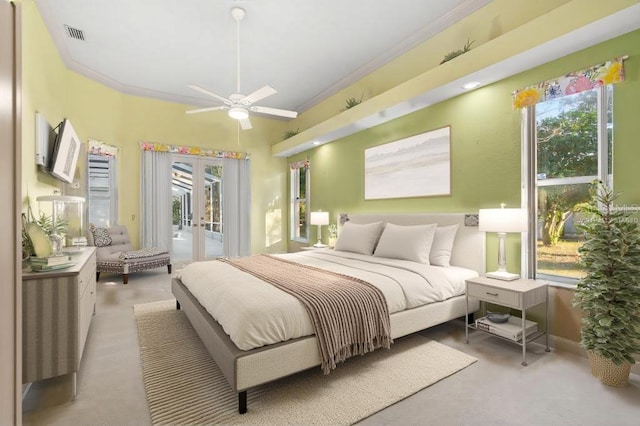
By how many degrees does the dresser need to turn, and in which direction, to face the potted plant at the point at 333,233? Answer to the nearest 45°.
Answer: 0° — it already faces it

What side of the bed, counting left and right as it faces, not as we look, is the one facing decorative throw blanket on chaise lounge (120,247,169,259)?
right

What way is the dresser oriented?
to the viewer's right

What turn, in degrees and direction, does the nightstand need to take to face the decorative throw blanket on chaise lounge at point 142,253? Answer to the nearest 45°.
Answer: approximately 45° to its right

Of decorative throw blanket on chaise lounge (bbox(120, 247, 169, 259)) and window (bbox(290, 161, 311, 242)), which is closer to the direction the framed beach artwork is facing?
the decorative throw blanket on chaise lounge

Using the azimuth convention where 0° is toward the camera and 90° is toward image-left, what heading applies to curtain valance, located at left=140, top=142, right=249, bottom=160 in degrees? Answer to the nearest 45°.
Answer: approximately 0°

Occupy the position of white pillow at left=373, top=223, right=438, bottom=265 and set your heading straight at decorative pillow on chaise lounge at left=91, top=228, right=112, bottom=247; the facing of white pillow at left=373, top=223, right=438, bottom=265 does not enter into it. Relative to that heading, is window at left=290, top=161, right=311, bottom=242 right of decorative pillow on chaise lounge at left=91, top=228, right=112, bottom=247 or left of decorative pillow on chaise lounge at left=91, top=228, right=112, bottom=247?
right

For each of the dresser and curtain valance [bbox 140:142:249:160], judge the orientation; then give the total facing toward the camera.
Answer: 1
